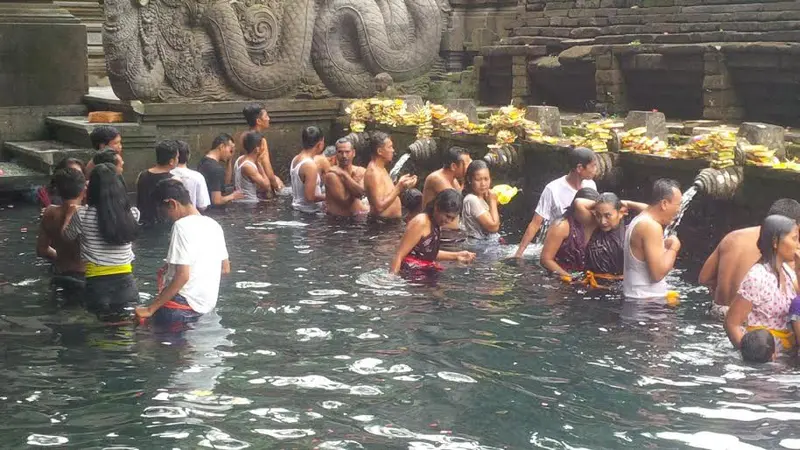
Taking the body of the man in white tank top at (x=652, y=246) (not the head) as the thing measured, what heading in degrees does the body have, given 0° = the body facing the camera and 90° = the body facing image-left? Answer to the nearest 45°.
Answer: approximately 270°

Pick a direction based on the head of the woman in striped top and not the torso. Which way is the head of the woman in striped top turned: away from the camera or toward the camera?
away from the camera

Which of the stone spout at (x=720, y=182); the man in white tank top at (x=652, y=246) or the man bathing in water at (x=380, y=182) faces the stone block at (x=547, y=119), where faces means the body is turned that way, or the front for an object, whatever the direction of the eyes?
the man bathing in water

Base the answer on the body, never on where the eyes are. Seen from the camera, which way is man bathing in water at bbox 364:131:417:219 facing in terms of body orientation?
to the viewer's right

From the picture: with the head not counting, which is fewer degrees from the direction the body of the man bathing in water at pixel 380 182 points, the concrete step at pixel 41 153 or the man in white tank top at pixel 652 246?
the man in white tank top

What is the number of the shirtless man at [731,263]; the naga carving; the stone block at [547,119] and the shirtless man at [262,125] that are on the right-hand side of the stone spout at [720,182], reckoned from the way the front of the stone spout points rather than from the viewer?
3

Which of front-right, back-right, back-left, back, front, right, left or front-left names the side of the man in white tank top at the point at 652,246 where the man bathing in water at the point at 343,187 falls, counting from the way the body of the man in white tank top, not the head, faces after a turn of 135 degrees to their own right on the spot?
right

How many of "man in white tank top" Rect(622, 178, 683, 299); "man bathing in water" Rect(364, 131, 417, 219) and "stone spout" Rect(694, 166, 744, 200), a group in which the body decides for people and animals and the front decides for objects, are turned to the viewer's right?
2
